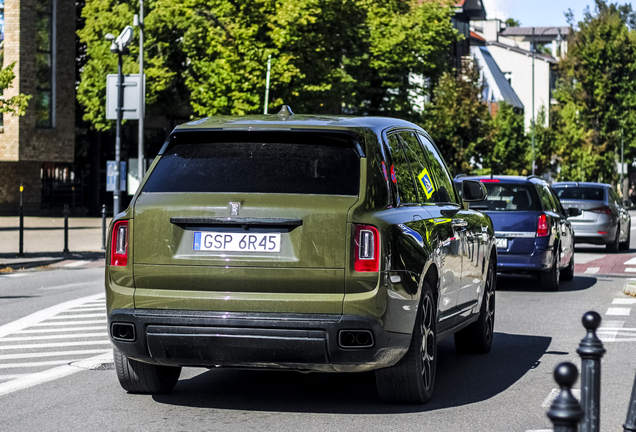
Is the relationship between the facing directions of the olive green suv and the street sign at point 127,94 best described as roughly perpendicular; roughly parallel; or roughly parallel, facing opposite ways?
roughly parallel

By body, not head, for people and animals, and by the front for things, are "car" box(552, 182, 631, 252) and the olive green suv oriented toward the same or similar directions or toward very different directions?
same or similar directions

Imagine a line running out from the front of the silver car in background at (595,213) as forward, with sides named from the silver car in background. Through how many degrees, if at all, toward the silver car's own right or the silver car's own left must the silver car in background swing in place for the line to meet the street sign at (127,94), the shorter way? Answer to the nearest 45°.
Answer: approximately 90° to the silver car's own left

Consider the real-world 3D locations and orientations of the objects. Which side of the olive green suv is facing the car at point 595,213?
front

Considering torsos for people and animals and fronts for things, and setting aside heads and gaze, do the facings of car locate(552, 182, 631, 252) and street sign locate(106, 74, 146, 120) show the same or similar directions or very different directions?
same or similar directions

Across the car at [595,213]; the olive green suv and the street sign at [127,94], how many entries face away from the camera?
3

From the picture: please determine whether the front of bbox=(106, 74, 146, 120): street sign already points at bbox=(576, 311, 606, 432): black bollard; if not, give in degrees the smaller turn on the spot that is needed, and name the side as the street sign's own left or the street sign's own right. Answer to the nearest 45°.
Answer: approximately 180°

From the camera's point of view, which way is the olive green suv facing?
away from the camera

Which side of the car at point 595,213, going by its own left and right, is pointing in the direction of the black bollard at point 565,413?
back

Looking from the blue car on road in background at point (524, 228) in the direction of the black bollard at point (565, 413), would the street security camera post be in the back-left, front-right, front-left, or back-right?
back-right

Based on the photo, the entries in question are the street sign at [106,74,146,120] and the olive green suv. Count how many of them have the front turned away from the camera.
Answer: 2

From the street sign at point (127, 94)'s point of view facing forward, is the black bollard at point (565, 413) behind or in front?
behind

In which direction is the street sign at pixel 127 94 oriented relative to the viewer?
away from the camera

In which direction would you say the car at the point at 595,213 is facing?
away from the camera
